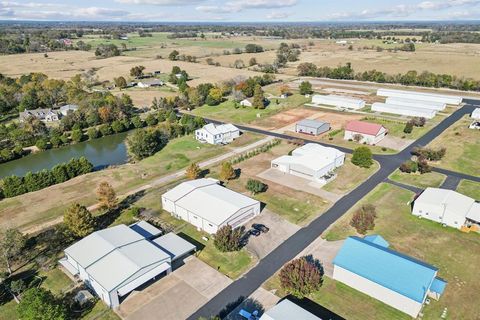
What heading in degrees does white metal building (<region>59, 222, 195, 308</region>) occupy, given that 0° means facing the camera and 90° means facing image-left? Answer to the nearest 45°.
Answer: approximately 315°

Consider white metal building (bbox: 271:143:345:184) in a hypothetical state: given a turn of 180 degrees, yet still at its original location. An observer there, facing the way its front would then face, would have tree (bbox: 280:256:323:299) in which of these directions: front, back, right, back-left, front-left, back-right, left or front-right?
back-right

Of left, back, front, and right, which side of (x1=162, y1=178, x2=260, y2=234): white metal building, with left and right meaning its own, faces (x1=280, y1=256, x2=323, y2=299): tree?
front

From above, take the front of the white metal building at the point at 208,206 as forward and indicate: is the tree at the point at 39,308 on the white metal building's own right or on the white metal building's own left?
on the white metal building's own right

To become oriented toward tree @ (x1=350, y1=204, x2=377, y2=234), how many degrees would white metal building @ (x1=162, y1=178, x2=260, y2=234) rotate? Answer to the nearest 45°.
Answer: approximately 45° to its left

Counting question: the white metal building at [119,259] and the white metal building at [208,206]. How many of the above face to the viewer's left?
0

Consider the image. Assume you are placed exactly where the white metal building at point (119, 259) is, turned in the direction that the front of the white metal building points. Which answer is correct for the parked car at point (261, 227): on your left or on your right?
on your left

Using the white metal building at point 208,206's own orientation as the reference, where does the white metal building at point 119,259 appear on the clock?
the white metal building at point 119,259 is roughly at 3 o'clock from the white metal building at point 208,206.

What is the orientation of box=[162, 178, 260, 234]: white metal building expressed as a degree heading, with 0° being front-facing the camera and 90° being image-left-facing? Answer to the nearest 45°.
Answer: approximately 315°

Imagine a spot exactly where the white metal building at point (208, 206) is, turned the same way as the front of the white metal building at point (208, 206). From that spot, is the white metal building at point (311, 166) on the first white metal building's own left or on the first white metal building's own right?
on the first white metal building's own left

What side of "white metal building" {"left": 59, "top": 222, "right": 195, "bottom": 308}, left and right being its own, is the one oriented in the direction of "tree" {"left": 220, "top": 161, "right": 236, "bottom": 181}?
left

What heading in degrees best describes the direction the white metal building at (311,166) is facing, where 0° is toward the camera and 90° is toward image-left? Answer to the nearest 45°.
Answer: approximately 45°

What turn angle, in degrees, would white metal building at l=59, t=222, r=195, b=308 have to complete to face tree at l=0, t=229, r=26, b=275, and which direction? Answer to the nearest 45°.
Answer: approximately 180°

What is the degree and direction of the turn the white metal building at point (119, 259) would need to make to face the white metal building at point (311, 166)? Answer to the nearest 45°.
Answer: approximately 90° to its left
